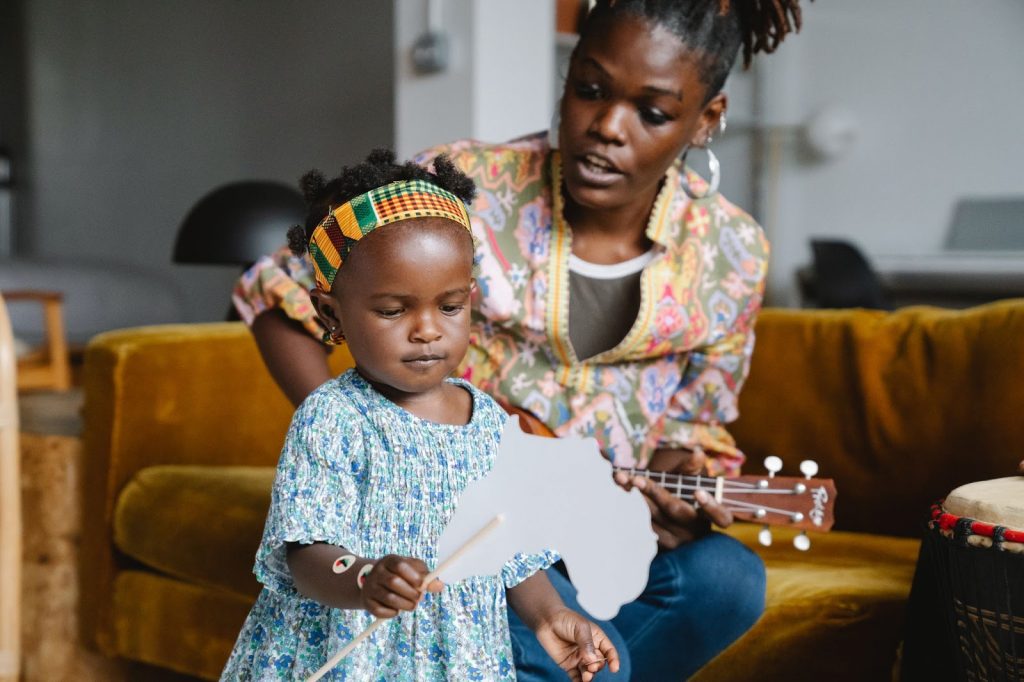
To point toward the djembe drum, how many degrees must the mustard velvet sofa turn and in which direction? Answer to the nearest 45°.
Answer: approximately 45° to its left

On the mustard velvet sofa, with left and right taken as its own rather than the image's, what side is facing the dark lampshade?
back

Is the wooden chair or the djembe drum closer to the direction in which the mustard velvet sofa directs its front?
the djembe drum

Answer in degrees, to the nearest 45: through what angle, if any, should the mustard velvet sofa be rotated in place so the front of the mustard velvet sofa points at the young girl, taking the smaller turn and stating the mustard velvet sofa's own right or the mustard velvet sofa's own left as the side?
0° — it already faces them

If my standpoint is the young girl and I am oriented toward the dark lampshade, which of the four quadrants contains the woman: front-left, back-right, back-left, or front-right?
front-right

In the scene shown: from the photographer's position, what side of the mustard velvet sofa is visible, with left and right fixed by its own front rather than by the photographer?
front

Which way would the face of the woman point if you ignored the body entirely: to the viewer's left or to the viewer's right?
to the viewer's left
